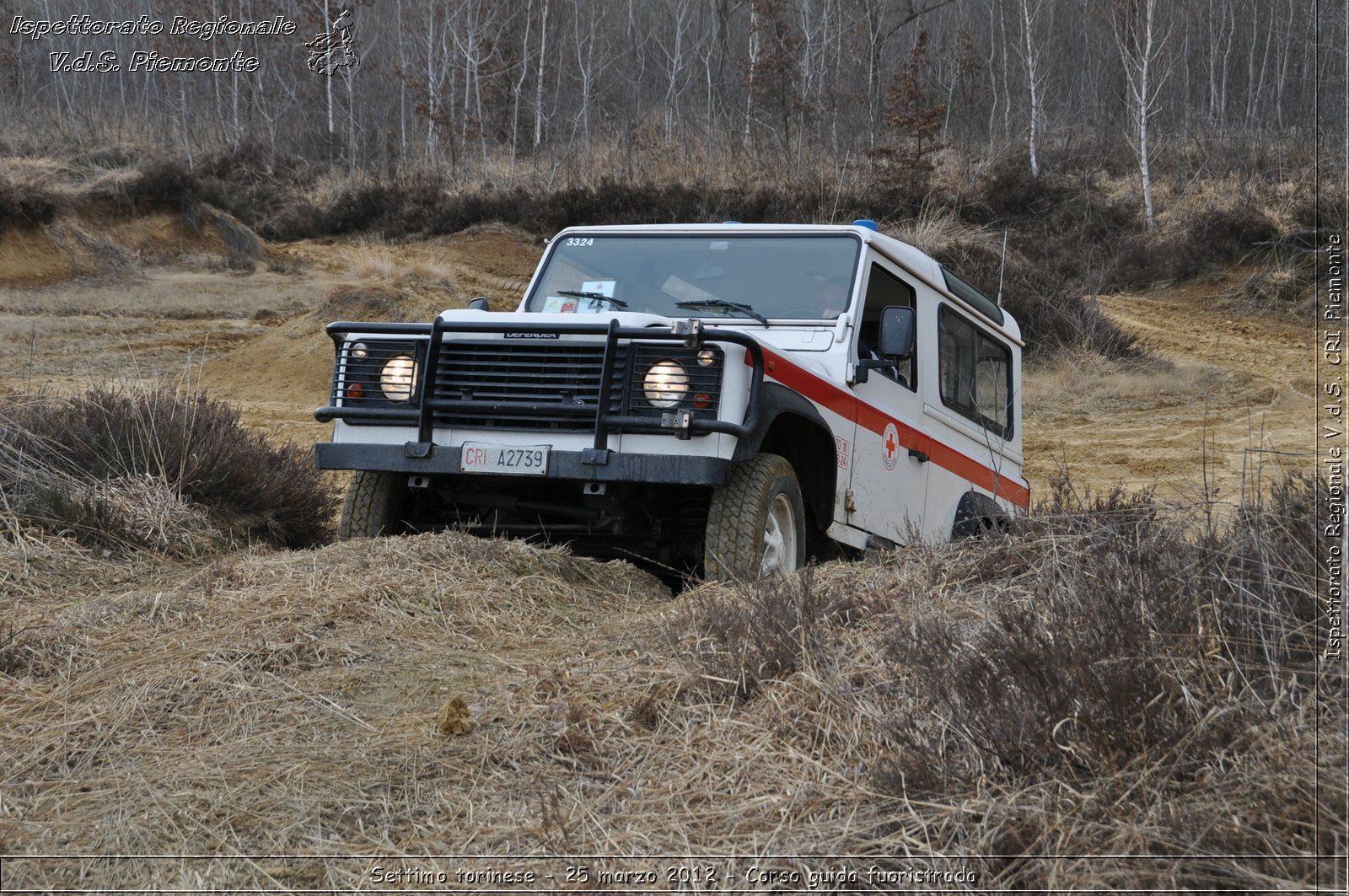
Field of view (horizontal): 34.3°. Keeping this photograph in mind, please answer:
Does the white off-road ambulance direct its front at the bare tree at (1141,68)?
no

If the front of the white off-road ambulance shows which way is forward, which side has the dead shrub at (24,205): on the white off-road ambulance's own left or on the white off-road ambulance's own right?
on the white off-road ambulance's own right

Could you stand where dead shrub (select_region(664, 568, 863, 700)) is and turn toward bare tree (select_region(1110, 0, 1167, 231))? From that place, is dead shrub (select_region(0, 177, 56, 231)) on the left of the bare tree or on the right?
left

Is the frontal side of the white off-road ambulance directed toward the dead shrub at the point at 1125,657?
no

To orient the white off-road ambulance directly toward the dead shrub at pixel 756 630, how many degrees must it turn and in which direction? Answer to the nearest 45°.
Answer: approximately 45° to its left

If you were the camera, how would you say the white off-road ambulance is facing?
facing the viewer and to the left of the viewer

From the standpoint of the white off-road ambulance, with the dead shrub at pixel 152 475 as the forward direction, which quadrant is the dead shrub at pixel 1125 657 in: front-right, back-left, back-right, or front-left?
back-left

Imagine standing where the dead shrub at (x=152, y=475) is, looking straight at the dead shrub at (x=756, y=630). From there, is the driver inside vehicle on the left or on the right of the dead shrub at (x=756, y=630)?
left

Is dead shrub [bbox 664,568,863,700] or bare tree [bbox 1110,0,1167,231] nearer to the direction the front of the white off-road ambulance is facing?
the dead shrub
